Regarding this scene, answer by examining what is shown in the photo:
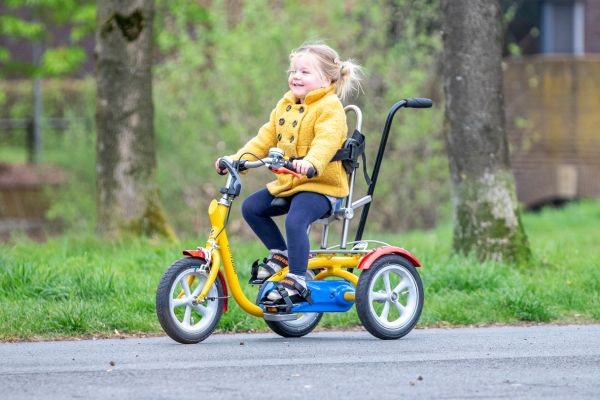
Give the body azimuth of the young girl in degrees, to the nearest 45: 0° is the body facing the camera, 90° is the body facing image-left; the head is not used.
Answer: approximately 45°

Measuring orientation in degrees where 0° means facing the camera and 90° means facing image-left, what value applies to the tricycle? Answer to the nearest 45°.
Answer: approximately 45°

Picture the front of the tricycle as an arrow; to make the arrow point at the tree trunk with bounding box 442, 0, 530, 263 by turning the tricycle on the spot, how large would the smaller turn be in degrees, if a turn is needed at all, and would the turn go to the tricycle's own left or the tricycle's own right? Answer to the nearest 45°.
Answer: approximately 180°

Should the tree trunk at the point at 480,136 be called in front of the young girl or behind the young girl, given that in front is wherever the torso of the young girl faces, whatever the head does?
behind
